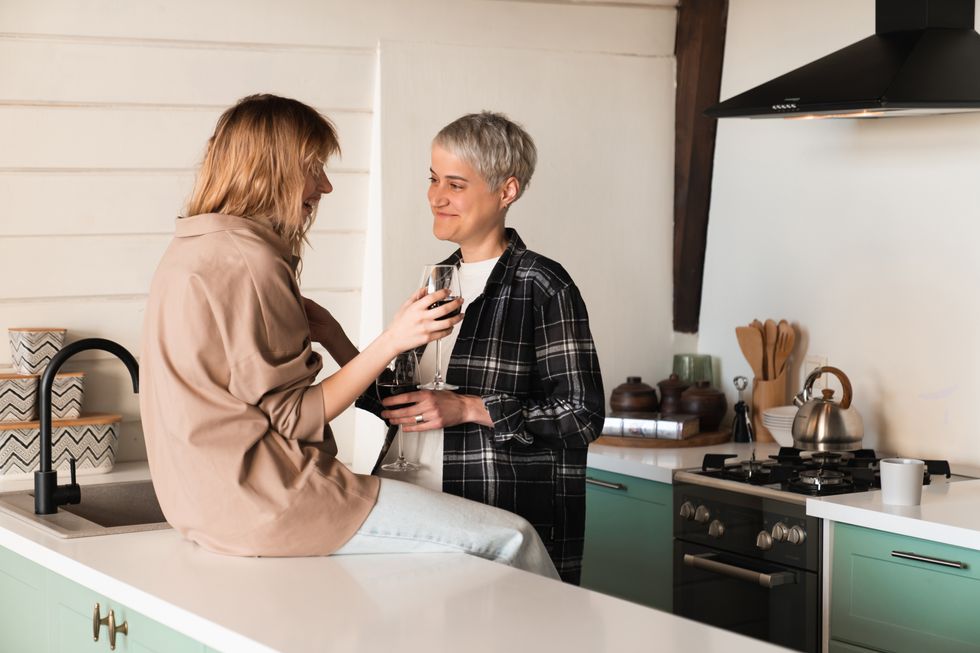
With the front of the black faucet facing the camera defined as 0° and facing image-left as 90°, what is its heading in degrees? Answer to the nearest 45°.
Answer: approximately 270°

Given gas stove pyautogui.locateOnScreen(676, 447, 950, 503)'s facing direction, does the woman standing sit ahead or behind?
ahead

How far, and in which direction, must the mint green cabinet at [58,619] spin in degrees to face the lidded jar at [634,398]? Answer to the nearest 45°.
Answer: approximately 180°

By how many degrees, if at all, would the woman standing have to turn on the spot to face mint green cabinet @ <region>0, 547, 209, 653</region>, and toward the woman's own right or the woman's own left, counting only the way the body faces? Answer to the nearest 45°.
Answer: approximately 45° to the woman's own right

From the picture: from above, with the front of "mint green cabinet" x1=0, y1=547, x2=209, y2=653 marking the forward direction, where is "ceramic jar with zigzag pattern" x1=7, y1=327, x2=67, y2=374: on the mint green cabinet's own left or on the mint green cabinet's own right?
on the mint green cabinet's own right

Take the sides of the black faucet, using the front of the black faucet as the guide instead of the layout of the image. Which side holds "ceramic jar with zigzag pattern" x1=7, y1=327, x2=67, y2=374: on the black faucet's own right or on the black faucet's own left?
on the black faucet's own left

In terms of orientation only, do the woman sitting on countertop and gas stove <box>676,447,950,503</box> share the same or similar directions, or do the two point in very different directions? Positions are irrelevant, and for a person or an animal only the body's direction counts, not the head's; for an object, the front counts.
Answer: very different directions

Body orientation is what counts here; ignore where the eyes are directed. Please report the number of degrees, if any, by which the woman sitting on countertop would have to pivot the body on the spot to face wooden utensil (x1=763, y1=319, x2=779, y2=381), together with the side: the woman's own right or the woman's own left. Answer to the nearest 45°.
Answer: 0° — they already face it

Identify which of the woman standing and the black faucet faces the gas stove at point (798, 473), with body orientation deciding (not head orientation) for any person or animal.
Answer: the black faucet

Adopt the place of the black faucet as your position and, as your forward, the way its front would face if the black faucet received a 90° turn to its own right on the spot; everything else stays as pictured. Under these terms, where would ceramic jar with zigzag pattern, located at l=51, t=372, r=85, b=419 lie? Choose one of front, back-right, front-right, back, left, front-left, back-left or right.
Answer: back

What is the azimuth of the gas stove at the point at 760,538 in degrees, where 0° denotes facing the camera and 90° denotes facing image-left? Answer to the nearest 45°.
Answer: approximately 45°

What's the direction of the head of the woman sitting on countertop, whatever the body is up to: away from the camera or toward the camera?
away from the camera
